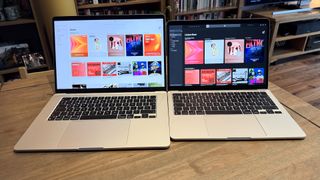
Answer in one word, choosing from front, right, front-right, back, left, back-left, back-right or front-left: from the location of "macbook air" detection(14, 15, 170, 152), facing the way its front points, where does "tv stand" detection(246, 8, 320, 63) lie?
back-left

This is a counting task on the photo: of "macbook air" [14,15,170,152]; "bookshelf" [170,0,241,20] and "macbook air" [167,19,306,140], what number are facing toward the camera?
3

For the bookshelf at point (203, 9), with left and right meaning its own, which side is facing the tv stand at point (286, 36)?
left

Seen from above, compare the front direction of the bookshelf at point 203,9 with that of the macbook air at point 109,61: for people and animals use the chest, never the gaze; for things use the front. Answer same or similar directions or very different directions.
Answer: same or similar directions

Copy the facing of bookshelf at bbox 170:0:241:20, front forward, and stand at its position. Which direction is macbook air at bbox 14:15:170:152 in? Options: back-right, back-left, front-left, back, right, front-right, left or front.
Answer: front

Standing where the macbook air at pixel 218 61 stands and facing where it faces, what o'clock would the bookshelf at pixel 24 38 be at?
The bookshelf is roughly at 4 o'clock from the macbook air.

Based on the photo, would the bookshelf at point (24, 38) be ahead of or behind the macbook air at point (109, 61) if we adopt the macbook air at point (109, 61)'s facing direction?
behind

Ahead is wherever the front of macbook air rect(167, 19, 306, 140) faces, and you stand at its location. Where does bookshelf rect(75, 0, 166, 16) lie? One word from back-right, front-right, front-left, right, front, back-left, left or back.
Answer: back-right

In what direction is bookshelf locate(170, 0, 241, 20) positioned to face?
toward the camera

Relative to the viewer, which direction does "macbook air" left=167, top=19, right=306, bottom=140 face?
toward the camera

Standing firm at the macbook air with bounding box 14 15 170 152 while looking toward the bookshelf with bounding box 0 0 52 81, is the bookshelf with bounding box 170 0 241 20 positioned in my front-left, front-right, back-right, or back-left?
front-right

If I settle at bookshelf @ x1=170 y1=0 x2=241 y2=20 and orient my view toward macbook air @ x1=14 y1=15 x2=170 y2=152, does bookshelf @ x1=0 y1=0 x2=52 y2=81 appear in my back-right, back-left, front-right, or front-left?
front-right
